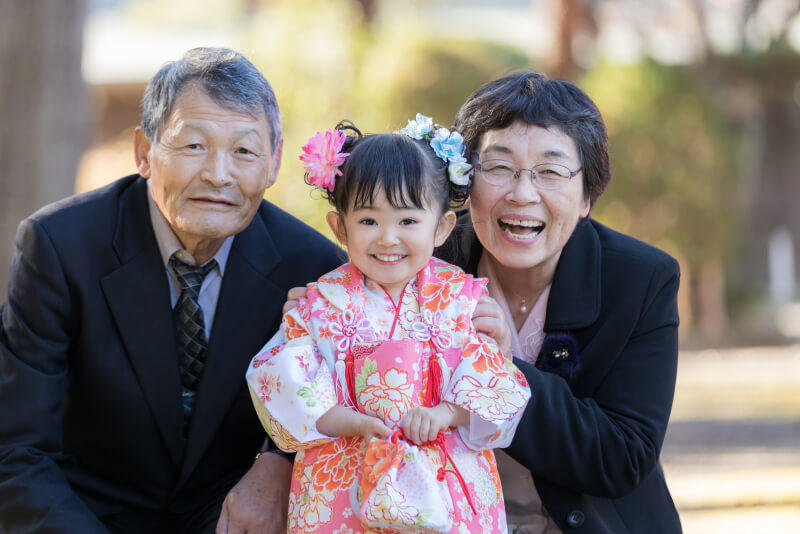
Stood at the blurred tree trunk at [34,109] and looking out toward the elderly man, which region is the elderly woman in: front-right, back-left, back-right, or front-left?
front-left

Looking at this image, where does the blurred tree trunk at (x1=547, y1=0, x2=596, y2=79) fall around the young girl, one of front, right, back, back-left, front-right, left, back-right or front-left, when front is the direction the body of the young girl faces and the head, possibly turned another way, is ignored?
back

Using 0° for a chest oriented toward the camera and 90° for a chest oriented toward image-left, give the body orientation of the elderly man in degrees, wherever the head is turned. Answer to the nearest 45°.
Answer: approximately 0°

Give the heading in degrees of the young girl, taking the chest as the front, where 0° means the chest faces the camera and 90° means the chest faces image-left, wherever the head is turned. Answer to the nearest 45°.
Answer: approximately 0°

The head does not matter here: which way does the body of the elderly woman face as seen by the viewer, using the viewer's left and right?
facing the viewer and to the left of the viewer

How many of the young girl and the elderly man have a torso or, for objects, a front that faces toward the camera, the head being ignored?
2

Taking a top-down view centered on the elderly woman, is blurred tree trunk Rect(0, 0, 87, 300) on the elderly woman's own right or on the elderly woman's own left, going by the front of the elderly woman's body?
on the elderly woman's own right

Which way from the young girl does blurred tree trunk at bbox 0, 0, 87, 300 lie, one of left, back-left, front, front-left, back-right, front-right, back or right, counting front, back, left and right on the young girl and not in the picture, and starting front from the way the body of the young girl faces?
back-right

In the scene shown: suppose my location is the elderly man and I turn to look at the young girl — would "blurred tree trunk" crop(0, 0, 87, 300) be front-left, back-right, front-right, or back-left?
back-left

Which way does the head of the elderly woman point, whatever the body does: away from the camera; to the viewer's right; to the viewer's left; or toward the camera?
toward the camera

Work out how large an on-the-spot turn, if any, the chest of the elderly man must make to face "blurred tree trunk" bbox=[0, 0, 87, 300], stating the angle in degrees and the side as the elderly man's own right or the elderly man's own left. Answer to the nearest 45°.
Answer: approximately 180°
